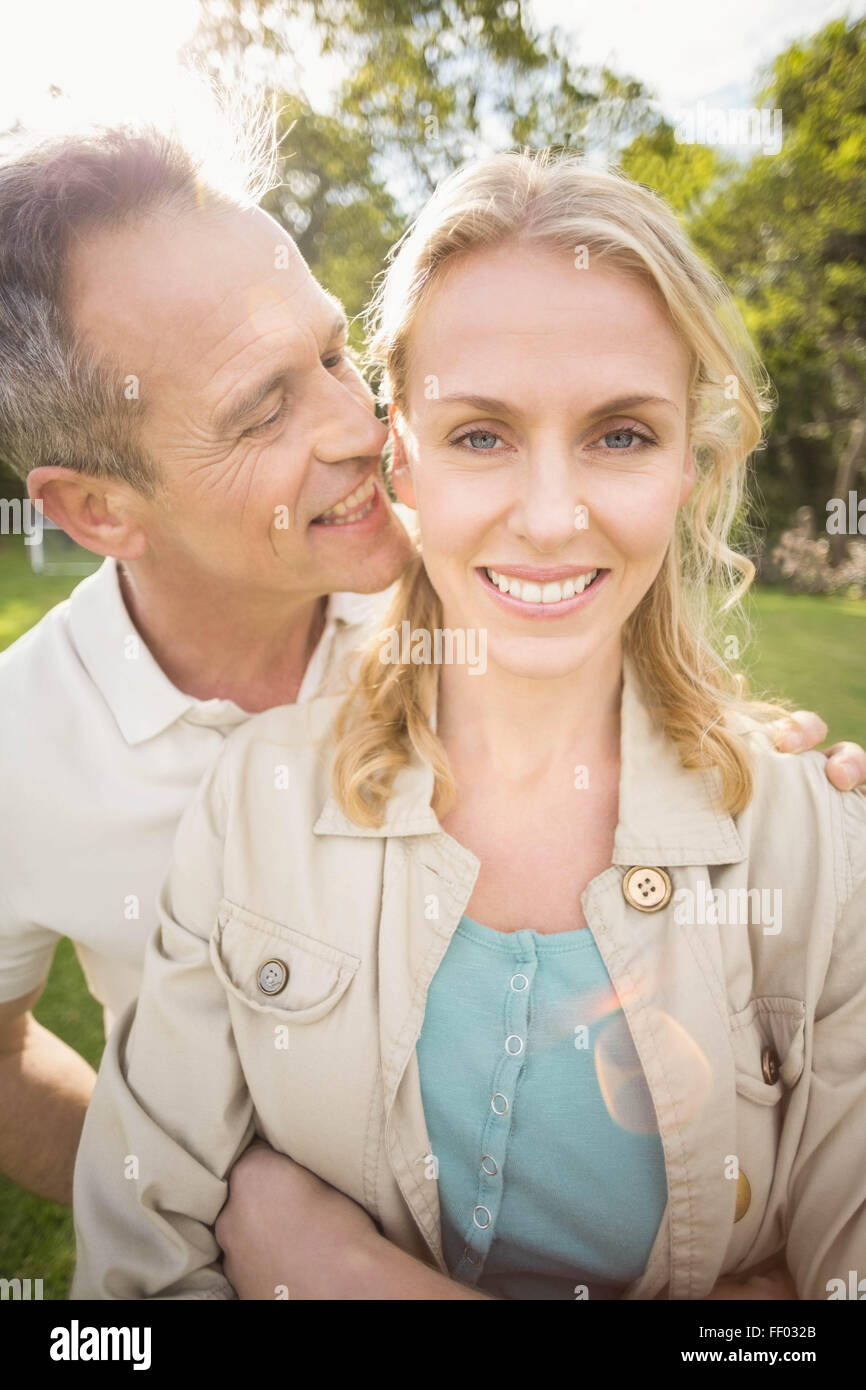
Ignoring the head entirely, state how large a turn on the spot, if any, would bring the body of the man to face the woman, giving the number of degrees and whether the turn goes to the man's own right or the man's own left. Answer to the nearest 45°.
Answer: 0° — they already face them

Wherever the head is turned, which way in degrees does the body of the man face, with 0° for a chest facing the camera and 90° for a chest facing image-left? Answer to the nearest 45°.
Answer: approximately 315°

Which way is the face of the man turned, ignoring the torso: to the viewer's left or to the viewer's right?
to the viewer's right

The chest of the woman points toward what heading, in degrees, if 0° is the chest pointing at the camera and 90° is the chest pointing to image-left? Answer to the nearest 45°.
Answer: approximately 0°

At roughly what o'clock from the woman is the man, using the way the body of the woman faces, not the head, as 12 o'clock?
The man is roughly at 4 o'clock from the woman.
